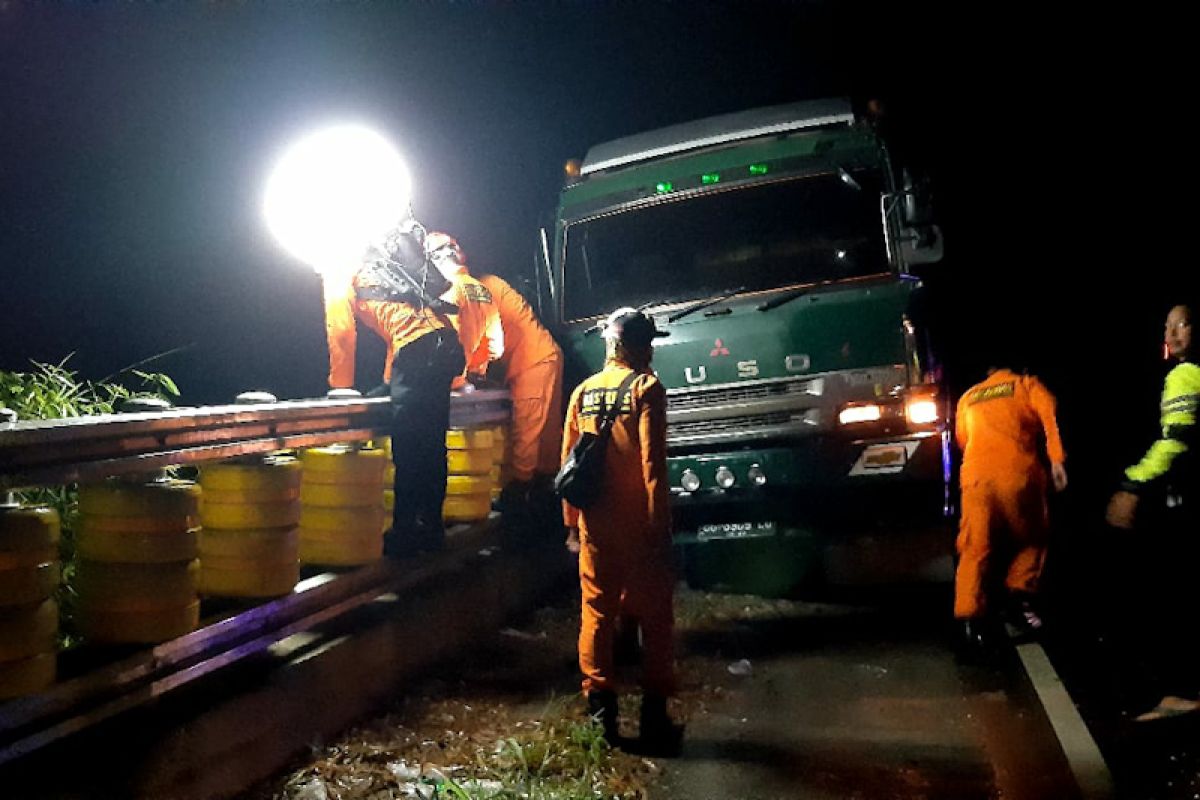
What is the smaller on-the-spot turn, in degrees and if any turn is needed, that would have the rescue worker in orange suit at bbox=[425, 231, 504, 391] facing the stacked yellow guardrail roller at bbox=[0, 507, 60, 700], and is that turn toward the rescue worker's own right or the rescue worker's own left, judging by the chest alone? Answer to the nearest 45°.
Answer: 0° — they already face it

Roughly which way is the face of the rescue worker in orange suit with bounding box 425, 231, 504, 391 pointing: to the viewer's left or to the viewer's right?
to the viewer's left

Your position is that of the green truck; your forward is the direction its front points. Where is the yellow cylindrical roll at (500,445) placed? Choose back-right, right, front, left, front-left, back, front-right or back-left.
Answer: right

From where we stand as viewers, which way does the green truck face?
facing the viewer

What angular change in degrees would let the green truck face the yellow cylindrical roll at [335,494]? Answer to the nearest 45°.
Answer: approximately 45° to its right

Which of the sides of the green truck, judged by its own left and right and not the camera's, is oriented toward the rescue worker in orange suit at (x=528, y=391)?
right

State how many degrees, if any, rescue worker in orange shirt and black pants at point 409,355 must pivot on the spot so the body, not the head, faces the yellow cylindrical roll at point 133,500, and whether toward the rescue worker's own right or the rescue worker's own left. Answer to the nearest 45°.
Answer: approximately 45° to the rescue worker's own left
